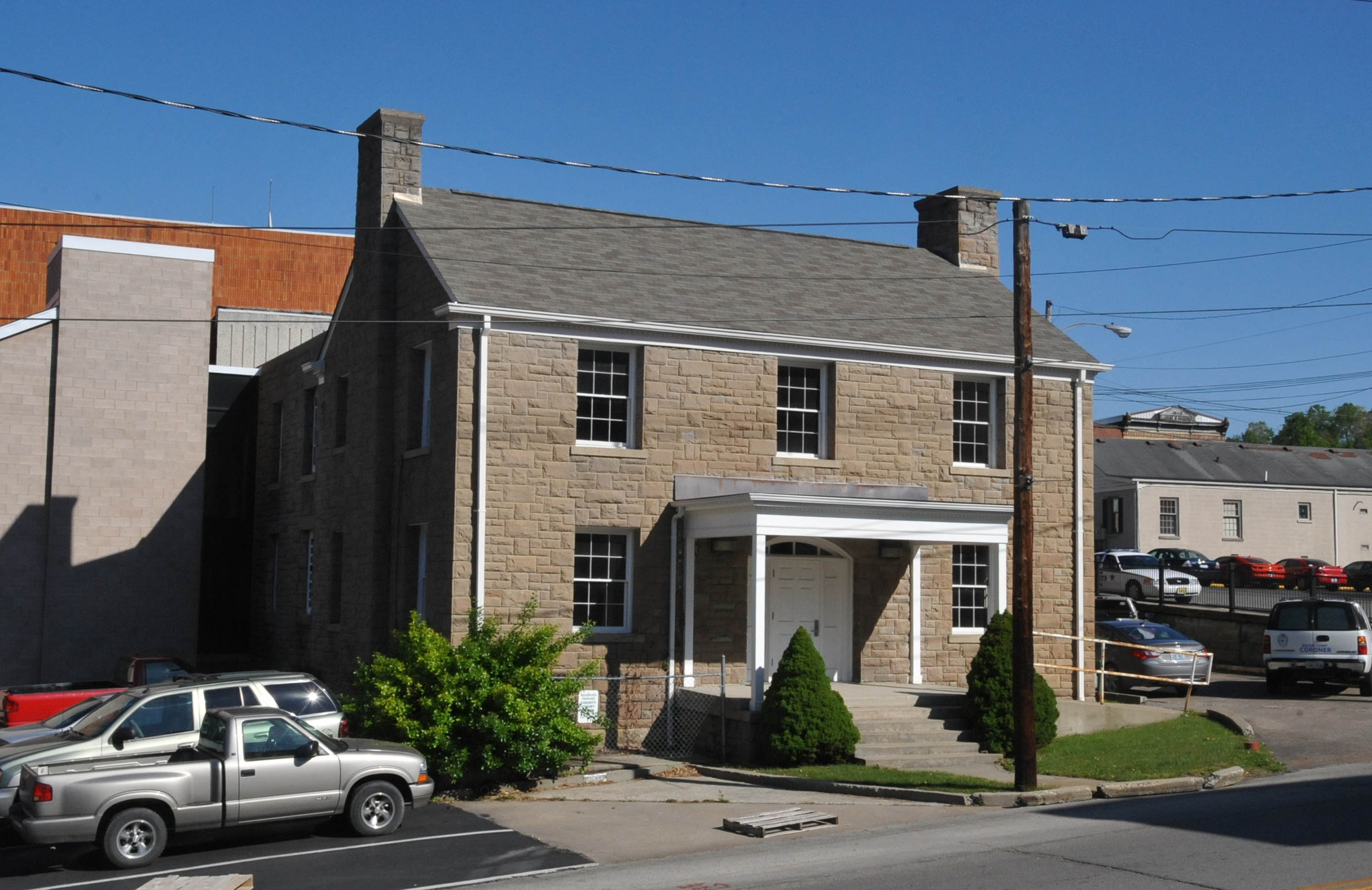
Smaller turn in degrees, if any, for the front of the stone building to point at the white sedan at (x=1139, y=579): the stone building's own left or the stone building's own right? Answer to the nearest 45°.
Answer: approximately 90° to the stone building's own left

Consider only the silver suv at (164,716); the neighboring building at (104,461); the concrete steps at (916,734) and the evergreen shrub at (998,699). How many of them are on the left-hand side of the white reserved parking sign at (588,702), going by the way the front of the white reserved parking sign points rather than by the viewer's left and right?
2

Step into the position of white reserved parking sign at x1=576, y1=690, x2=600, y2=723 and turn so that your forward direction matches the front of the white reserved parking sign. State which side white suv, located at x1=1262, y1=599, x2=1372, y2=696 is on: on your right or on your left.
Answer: on your left

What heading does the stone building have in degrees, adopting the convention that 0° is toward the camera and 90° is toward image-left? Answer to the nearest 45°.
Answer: approximately 315°

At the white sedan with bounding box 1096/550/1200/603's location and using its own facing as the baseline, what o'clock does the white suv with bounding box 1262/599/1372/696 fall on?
the white suv with bounding box 1262/599/1372/696 is roughly at 1 o'clock from the white sedan with bounding box 1096/550/1200/603.

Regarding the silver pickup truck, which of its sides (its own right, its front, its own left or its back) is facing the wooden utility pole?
front

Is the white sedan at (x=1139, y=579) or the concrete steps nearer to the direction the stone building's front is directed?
the concrete steps

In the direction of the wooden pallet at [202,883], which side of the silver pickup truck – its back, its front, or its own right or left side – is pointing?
right

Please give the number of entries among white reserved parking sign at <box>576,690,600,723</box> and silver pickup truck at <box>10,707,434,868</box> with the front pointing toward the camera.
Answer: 1

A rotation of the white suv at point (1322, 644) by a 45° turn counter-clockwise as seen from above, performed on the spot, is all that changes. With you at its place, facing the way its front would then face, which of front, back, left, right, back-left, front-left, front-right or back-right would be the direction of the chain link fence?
left

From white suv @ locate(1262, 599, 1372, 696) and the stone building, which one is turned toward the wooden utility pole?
the stone building

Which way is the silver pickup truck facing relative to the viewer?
to the viewer's right

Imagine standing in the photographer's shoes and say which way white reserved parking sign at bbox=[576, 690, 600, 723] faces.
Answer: facing the viewer
